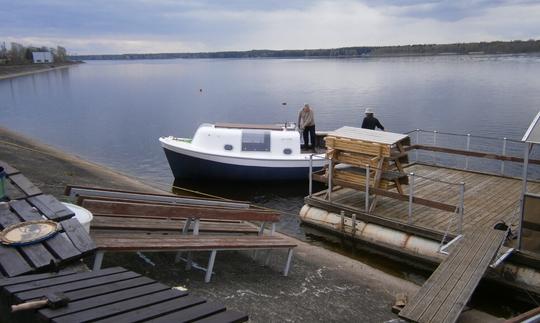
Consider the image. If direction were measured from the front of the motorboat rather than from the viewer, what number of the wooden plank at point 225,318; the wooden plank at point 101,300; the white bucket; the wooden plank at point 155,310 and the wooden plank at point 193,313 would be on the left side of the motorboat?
5

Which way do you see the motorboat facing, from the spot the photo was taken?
facing to the left of the viewer

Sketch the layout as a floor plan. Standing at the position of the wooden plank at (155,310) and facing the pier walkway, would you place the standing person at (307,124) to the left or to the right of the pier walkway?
left

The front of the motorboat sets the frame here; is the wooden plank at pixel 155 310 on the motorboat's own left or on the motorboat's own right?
on the motorboat's own left

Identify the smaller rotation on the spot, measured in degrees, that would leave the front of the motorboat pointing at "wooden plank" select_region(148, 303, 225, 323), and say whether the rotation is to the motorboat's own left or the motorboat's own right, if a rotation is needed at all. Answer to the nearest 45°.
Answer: approximately 90° to the motorboat's own left

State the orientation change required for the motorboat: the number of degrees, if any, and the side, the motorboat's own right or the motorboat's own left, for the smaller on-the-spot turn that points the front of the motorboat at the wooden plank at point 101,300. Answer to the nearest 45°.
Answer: approximately 90° to the motorboat's own left

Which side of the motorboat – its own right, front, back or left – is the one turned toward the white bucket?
left

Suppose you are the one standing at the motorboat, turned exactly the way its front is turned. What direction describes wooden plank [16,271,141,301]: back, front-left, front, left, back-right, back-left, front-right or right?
left

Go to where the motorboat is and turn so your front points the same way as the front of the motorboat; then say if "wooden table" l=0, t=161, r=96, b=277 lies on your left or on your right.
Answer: on your left

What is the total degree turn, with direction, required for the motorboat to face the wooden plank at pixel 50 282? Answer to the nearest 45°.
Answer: approximately 90° to its left

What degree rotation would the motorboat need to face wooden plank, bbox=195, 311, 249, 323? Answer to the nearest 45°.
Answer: approximately 90° to its left

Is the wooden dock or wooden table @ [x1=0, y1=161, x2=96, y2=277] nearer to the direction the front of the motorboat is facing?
the wooden table
